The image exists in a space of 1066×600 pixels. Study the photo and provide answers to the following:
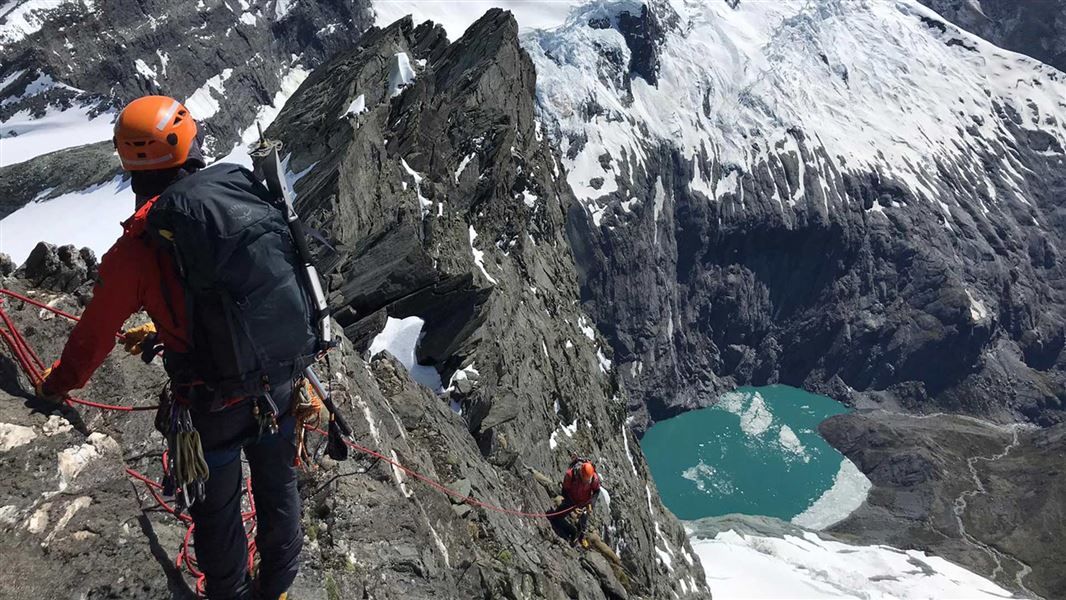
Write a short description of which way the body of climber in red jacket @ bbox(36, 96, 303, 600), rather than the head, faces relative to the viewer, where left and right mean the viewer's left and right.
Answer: facing away from the viewer and to the left of the viewer

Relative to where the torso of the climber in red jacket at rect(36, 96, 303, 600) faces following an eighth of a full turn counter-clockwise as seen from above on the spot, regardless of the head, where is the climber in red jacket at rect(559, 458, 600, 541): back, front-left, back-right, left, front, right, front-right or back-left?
back-right
